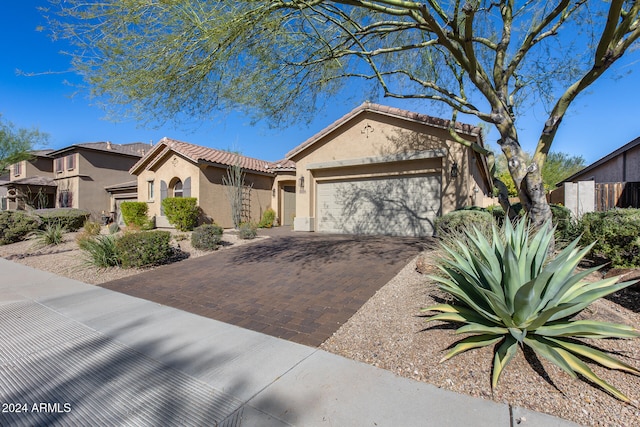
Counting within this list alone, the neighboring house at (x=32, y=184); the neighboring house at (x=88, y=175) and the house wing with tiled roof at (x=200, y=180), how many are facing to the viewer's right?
0

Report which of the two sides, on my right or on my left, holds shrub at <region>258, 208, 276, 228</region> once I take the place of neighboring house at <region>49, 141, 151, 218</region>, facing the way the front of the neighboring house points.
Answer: on my left

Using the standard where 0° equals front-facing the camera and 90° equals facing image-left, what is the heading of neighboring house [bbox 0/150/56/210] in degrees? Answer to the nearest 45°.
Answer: approximately 45°

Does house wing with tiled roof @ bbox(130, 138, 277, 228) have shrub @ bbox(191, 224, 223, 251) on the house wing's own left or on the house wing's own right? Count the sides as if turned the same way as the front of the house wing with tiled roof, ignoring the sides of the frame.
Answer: on the house wing's own left

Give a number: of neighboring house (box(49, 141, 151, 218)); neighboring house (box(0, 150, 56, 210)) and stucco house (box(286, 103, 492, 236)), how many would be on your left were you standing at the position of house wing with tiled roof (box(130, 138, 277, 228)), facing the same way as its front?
1

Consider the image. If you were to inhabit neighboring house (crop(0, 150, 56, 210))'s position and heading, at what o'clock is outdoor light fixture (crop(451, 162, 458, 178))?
The outdoor light fixture is roughly at 10 o'clock from the neighboring house.

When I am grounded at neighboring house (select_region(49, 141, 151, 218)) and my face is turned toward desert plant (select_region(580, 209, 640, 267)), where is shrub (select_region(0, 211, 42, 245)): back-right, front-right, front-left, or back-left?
front-right

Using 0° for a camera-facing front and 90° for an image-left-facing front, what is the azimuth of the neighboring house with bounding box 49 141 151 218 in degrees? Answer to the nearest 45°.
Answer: approximately 45°

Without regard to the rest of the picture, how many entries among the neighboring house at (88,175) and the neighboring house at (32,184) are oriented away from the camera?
0

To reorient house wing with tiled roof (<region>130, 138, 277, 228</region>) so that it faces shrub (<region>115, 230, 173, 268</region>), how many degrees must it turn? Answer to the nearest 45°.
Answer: approximately 45° to its left
